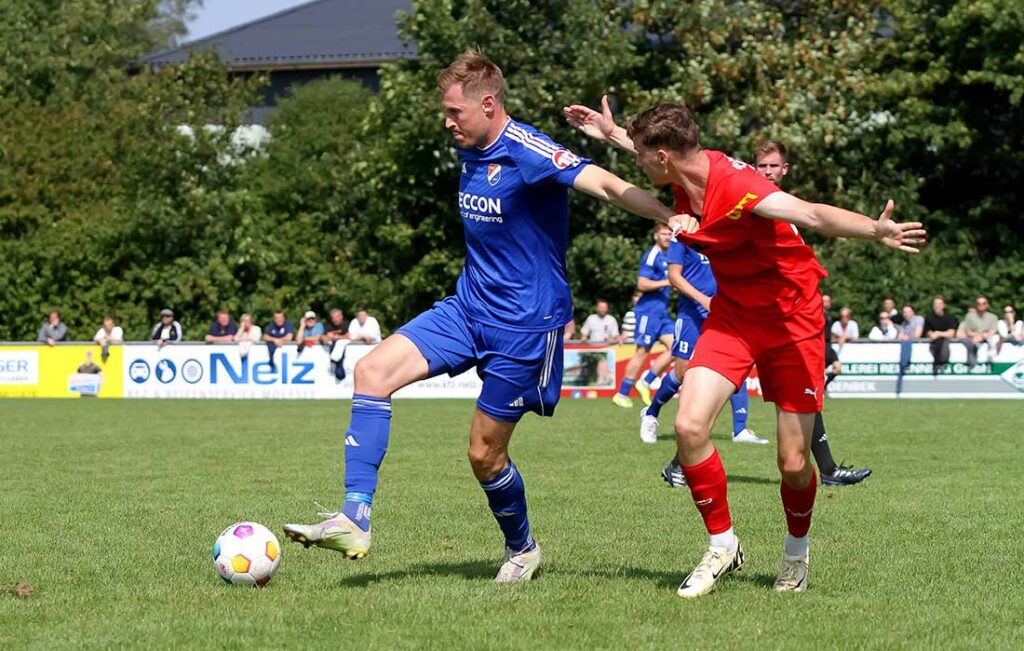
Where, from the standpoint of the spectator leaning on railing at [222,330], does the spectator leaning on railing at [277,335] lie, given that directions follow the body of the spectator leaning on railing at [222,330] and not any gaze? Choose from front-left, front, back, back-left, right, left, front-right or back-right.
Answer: front-left

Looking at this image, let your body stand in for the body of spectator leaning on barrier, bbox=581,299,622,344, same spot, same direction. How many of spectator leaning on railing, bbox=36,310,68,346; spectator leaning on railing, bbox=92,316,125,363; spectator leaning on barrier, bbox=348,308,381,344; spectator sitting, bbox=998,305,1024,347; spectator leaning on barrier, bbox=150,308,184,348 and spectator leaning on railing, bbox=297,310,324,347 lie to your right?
5

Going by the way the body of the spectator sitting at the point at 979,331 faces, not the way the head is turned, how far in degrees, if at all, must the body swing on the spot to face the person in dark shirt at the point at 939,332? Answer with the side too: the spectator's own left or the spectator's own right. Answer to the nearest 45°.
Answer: approximately 45° to the spectator's own right

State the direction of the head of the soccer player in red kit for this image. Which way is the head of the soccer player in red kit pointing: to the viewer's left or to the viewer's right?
to the viewer's left

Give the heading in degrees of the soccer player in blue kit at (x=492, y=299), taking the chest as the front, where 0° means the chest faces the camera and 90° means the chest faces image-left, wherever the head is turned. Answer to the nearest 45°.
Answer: approximately 45°

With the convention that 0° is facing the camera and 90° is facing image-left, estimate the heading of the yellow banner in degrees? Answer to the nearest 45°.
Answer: approximately 0°
